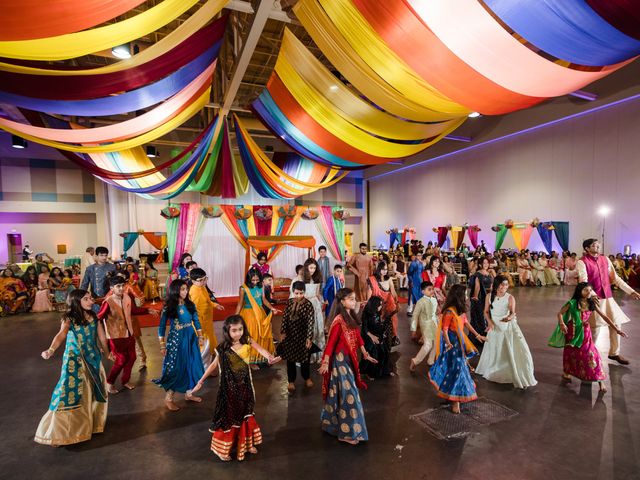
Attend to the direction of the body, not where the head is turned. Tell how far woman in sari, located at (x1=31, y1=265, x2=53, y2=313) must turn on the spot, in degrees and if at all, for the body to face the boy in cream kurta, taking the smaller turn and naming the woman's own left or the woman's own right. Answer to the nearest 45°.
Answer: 0° — they already face them

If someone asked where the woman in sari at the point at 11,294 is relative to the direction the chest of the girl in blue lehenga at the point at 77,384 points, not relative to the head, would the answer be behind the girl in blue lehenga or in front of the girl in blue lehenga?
behind

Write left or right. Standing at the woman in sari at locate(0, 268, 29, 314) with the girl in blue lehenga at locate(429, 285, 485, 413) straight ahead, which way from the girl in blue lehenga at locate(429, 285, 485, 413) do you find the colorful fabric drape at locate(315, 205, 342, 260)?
left

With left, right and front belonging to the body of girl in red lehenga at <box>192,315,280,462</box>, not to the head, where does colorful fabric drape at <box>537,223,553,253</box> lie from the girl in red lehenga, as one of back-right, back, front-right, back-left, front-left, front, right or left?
back-left
